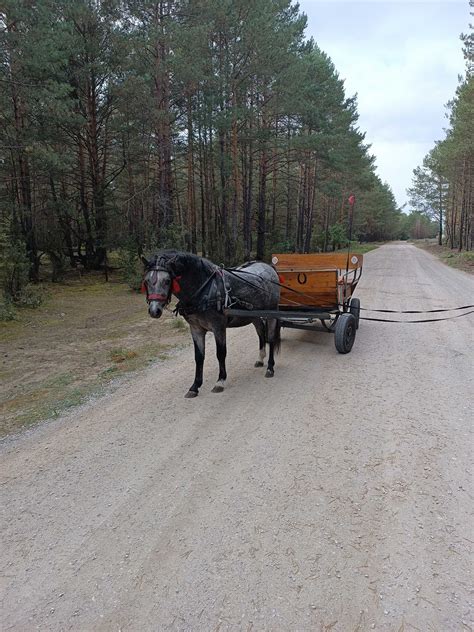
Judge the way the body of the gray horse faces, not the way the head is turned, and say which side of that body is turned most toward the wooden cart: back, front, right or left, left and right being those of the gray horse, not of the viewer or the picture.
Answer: back

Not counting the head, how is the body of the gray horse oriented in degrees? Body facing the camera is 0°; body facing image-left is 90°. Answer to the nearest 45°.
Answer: approximately 45°

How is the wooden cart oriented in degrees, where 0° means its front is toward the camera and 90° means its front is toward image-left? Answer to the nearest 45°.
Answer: approximately 45°

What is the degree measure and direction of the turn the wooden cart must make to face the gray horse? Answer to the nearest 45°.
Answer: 0° — it already faces it
